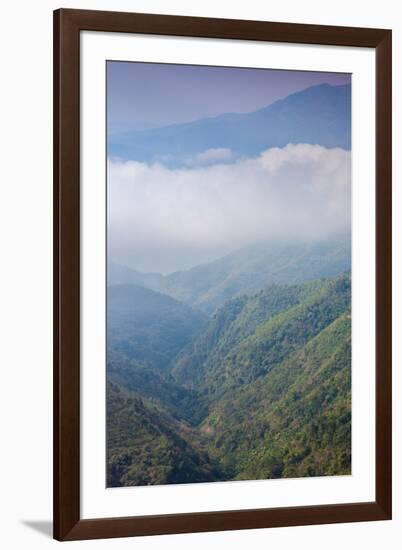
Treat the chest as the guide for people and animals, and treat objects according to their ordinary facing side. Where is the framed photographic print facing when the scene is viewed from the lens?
facing the viewer and to the right of the viewer
